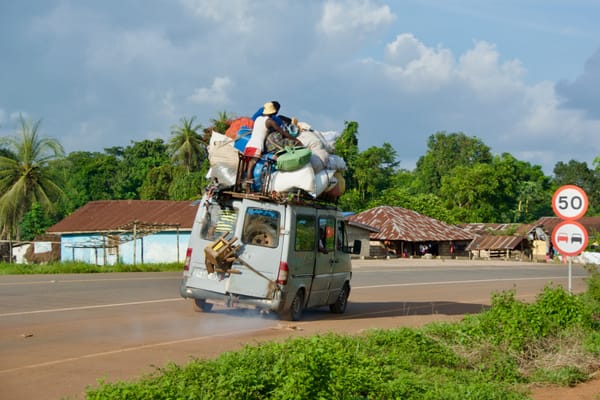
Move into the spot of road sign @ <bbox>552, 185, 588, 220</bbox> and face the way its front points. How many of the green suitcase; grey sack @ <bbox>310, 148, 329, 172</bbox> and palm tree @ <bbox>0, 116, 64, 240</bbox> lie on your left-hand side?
0

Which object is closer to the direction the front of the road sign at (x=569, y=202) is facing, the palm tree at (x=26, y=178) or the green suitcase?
the green suitcase

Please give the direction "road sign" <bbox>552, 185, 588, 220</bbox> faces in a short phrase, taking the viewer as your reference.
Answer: facing the viewer

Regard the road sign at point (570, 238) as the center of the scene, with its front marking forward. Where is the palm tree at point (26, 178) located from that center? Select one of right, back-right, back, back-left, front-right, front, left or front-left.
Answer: back-right

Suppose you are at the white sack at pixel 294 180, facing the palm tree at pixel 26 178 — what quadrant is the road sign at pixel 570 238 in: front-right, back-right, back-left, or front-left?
back-right

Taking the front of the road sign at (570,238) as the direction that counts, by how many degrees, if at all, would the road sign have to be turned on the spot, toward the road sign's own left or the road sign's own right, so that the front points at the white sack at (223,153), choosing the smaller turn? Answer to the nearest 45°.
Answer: approximately 90° to the road sign's own right

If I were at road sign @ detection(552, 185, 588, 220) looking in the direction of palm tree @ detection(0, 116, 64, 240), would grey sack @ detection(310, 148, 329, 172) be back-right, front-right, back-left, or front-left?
front-left

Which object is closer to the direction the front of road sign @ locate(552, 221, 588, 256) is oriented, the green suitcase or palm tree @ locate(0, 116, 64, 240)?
the green suitcase

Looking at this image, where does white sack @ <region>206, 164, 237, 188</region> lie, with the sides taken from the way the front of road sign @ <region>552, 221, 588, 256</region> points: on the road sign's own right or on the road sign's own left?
on the road sign's own right

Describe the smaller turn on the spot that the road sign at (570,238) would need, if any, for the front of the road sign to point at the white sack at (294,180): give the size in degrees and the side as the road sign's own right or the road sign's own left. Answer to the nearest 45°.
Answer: approximately 45° to the road sign's own right

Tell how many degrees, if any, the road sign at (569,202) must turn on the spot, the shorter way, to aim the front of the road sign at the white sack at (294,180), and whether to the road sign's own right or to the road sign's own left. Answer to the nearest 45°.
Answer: approximately 45° to the road sign's own right

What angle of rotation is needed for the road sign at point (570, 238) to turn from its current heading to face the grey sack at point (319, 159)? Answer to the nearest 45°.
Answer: approximately 90° to its right

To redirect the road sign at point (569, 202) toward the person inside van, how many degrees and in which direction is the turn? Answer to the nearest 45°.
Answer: approximately 90° to its right

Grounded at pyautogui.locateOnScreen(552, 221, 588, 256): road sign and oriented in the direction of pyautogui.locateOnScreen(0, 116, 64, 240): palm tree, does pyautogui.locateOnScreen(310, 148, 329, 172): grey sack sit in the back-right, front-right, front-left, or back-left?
front-left

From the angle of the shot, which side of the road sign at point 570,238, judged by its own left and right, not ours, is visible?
front

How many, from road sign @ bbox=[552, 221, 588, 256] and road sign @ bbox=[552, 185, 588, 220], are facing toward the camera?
2

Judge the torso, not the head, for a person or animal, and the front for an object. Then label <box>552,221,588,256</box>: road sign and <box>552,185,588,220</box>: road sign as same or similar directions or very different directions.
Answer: same or similar directions
